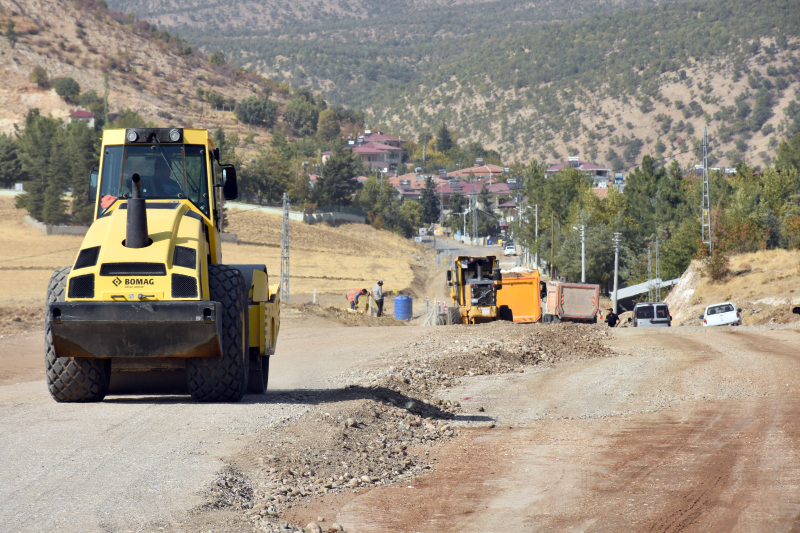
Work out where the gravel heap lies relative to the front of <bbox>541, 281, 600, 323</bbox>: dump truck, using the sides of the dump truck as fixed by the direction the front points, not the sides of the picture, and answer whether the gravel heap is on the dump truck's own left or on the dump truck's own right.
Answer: on the dump truck's own left

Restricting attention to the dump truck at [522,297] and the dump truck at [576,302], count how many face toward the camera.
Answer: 0

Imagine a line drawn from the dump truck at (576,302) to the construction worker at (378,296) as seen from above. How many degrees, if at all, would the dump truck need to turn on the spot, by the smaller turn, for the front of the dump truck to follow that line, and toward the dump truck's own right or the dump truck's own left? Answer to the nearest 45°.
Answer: approximately 45° to the dump truck's own left

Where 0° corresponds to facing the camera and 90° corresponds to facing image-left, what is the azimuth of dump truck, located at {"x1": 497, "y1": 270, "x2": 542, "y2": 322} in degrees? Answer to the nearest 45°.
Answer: approximately 180°

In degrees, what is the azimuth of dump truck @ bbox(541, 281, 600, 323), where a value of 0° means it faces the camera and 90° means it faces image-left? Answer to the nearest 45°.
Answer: approximately 135°

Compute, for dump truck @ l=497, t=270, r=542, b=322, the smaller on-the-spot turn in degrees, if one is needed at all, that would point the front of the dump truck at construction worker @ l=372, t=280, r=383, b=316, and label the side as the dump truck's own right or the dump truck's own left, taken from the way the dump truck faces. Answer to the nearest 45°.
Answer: approximately 45° to the dump truck's own left

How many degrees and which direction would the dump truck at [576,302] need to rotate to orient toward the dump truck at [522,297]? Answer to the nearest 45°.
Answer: approximately 90° to its left

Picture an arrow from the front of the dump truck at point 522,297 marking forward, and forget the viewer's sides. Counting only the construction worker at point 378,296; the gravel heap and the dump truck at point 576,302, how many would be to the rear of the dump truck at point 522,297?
1

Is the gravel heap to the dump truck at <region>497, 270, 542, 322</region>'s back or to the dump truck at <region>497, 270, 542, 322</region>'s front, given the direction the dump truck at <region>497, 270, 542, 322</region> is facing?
to the back

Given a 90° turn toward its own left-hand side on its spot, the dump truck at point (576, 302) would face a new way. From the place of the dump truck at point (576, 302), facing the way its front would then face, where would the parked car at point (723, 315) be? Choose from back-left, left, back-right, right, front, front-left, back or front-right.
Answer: back-left
